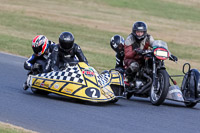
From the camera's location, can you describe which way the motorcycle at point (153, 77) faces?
facing the viewer and to the right of the viewer

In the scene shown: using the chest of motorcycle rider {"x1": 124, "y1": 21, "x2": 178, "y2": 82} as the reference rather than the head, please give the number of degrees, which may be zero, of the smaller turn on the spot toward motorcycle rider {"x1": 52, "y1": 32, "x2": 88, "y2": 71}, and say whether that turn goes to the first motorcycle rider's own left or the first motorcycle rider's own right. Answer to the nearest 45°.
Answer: approximately 90° to the first motorcycle rider's own right

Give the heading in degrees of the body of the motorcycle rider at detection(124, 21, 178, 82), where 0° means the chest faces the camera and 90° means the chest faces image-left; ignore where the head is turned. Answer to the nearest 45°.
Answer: approximately 315°

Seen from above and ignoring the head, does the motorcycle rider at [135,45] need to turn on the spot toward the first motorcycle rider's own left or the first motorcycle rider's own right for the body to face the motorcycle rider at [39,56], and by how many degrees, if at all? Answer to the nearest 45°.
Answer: approximately 135° to the first motorcycle rider's own right

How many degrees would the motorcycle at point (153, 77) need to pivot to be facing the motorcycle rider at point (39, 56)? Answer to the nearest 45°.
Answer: approximately 135° to its right

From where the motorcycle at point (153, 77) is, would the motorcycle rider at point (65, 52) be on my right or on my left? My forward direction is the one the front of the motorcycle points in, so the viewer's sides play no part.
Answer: on my right
